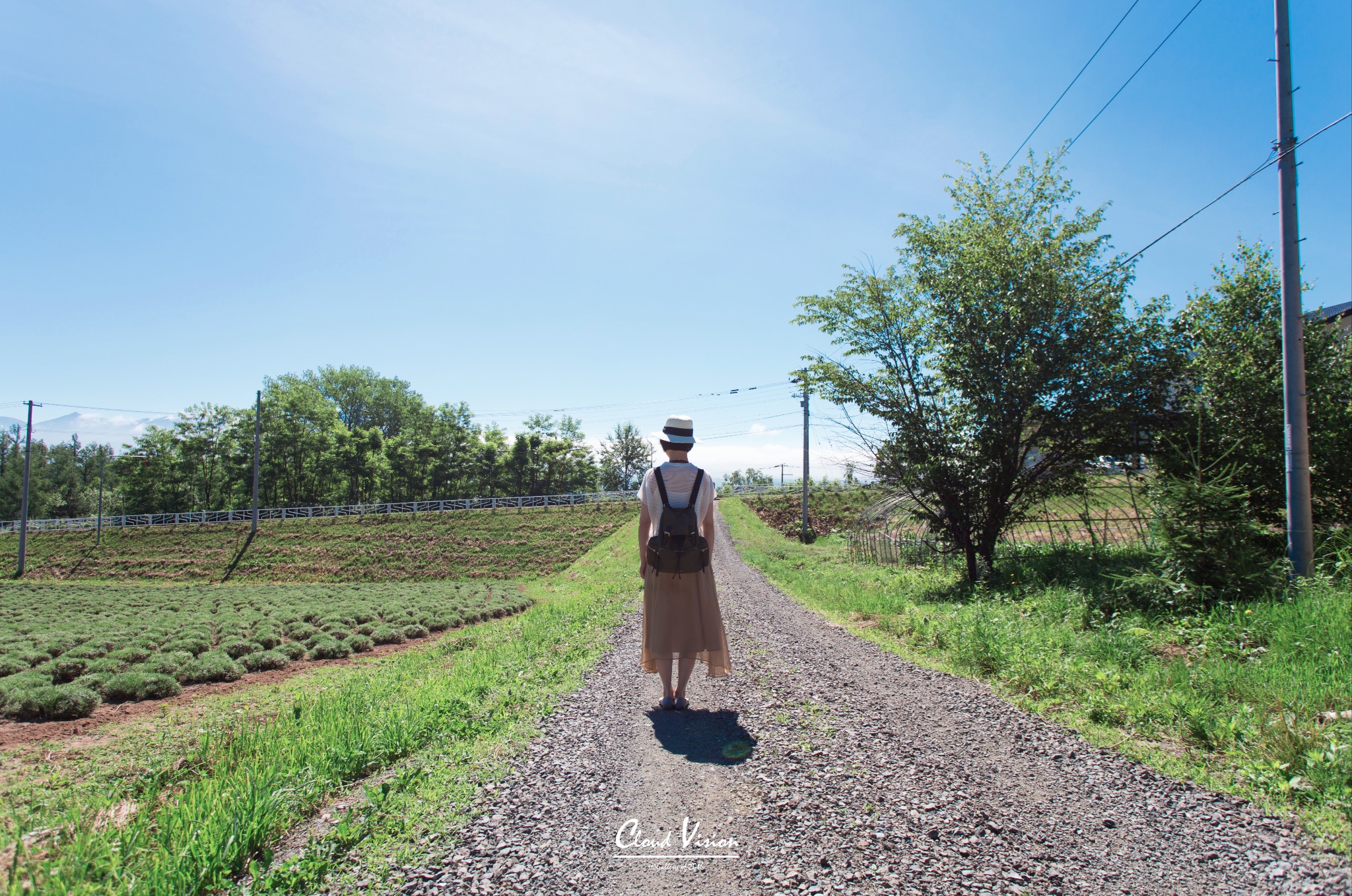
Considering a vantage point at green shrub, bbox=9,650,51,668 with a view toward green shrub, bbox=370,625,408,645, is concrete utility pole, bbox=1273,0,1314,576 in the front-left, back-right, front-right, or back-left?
front-right

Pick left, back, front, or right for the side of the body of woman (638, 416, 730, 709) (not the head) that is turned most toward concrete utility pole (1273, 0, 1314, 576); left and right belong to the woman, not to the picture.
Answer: right

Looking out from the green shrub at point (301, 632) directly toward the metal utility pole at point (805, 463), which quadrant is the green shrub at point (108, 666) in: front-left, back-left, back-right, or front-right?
back-right

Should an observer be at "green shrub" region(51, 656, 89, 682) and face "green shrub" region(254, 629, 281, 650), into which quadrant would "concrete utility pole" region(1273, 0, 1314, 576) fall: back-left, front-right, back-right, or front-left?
front-right

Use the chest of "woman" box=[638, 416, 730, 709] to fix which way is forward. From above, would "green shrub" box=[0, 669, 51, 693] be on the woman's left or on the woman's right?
on the woman's left

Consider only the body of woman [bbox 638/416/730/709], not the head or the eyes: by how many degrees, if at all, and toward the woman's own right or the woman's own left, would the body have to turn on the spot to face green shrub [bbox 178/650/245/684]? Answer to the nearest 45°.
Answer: approximately 45° to the woman's own left

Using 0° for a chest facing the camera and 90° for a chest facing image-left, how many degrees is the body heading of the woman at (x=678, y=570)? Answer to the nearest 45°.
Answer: approximately 180°

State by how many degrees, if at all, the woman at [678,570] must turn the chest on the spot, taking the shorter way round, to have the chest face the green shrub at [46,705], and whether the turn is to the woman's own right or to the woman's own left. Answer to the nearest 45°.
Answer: approximately 45° to the woman's own left

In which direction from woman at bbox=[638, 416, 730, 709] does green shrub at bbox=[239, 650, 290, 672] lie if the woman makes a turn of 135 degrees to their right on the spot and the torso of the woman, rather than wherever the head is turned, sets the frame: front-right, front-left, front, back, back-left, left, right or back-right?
back

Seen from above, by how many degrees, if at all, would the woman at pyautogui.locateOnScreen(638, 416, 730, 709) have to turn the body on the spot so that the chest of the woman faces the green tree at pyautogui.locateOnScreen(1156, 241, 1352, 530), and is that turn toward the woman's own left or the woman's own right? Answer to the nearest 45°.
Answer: approximately 45° to the woman's own right

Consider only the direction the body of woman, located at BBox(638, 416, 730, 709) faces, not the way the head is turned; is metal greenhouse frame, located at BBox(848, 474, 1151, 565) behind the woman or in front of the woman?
in front

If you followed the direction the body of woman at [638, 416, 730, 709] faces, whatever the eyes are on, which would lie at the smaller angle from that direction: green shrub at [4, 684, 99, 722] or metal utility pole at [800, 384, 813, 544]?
the metal utility pole

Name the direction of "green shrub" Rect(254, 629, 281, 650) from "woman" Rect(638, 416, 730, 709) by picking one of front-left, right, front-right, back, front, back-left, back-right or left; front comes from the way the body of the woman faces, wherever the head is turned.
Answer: front-left
